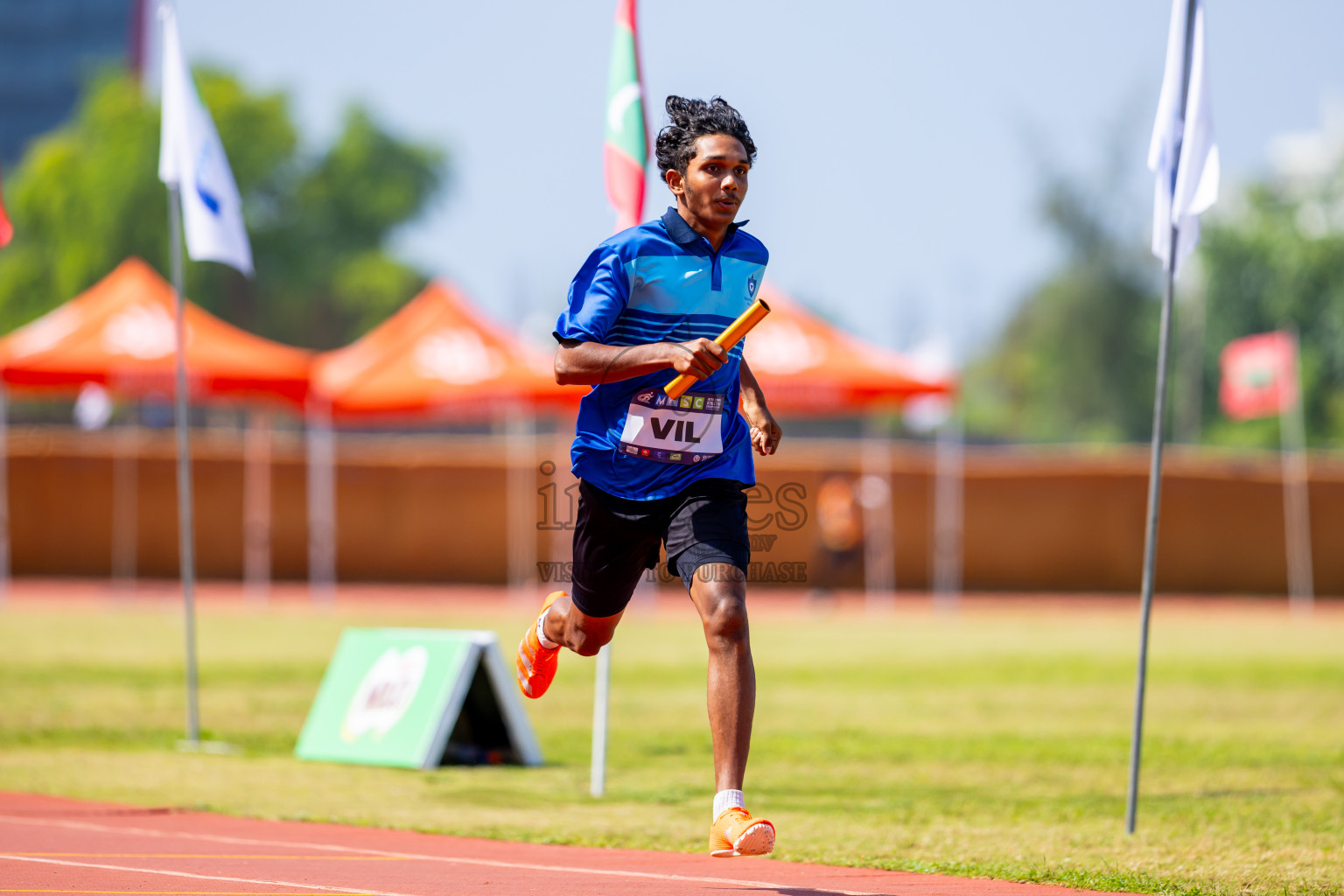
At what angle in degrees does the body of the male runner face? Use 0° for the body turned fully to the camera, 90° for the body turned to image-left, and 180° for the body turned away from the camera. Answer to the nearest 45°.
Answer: approximately 315°

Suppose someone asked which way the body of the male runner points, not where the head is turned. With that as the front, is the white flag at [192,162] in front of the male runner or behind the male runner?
behind

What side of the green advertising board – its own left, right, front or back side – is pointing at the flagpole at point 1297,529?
back

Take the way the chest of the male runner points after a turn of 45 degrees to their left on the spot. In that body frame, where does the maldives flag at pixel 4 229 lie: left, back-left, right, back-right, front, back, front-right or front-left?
back-left

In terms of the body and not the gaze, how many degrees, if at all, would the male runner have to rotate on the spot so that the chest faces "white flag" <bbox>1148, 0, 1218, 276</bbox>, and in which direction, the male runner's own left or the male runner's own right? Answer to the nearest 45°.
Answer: approximately 90° to the male runner's own left

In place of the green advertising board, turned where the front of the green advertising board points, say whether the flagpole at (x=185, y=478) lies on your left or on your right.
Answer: on your right

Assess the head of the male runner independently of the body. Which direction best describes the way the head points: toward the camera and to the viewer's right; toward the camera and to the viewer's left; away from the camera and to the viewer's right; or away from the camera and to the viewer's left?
toward the camera and to the viewer's right

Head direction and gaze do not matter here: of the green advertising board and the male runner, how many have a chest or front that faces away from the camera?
0

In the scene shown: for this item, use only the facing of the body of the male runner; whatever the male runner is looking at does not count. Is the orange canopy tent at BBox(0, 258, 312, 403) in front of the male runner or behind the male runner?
behind

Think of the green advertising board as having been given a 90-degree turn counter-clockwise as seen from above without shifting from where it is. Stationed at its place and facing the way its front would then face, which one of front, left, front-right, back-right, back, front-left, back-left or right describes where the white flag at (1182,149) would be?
front
